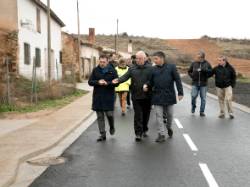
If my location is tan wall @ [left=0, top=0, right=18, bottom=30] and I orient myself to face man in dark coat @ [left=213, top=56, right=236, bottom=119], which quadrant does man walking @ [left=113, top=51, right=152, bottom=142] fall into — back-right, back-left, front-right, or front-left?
front-right

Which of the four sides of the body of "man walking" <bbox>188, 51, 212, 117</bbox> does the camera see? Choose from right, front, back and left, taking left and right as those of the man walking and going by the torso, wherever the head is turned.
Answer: front

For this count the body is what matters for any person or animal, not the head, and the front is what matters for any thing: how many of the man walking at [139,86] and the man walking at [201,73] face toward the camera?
2

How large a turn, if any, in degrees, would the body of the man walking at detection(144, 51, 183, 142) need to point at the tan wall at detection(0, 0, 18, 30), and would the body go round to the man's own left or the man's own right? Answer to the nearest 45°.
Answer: approximately 90° to the man's own right

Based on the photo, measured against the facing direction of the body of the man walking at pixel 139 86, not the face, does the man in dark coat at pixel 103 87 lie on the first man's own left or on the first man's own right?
on the first man's own right

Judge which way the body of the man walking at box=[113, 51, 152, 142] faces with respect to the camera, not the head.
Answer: toward the camera

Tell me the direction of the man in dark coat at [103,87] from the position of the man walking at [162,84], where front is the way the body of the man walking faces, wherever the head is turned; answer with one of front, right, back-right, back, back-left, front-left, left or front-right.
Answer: front-right

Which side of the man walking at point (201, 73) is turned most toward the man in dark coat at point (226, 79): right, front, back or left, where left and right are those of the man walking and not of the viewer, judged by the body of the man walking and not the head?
left

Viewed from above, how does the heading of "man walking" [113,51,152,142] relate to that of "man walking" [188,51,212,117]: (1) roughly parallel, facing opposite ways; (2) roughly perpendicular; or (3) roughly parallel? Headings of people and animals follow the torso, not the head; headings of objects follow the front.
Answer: roughly parallel

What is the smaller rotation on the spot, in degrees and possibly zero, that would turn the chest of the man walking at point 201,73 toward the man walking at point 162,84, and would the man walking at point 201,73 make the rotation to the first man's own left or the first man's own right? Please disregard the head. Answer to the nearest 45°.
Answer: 0° — they already face them

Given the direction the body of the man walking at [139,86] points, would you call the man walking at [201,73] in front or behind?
behind

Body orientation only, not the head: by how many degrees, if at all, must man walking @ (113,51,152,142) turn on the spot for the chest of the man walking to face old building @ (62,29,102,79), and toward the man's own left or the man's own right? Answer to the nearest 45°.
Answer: approximately 180°
